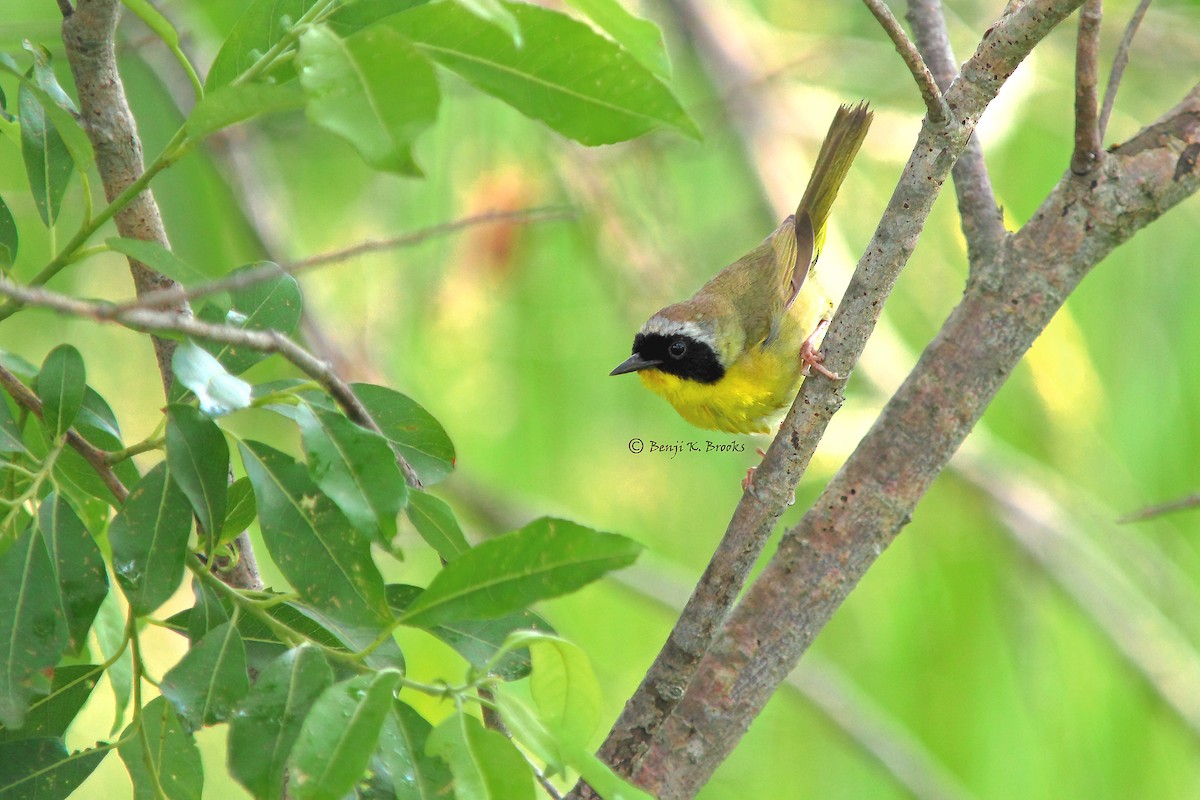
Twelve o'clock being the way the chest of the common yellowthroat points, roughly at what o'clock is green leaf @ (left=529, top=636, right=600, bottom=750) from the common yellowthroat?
The green leaf is roughly at 9 o'clock from the common yellowthroat.

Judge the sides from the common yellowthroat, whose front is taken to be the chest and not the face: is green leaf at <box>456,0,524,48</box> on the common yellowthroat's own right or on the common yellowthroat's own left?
on the common yellowthroat's own left

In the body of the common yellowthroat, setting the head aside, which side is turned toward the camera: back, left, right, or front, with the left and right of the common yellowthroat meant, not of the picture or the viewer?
left

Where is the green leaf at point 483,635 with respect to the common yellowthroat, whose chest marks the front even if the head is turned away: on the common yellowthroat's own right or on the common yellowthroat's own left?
on the common yellowthroat's own left
